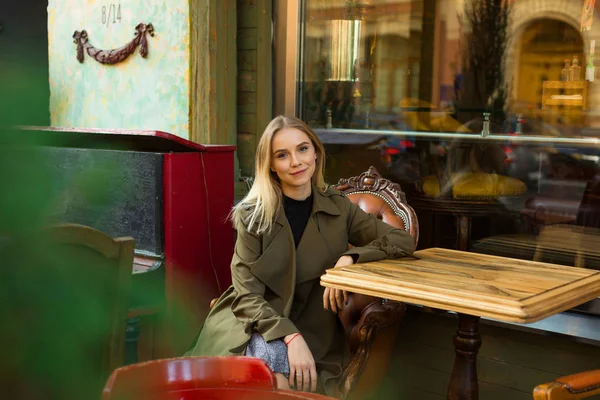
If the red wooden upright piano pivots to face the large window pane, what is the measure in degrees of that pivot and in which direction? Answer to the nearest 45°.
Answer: approximately 135° to its left

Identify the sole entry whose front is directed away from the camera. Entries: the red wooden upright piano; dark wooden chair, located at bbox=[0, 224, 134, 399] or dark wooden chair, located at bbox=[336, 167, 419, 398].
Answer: dark wooden chair, located at bbox=[0, 224, 134, 399]

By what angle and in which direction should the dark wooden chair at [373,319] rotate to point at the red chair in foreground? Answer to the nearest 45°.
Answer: approximately 45° to its left

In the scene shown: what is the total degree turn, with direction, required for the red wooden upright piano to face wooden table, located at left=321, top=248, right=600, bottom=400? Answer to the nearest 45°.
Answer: approximately 90° to its left

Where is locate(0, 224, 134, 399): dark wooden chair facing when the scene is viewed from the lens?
facing away from the viewer

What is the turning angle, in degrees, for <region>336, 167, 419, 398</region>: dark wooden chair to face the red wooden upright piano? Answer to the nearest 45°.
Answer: approximately 90° to its right

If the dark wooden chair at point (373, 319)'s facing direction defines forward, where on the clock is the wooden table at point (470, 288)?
The wooden table is roughly at 9 o'clock from the dark wooden chair.

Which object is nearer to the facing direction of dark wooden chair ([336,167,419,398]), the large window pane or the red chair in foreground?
the red chair in foreground

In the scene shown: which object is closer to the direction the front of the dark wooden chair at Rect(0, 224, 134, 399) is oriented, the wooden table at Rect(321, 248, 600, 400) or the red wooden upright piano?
the red wooden upright piano

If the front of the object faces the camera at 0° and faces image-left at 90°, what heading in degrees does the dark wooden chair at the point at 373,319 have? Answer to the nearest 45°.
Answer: approximately 45°
